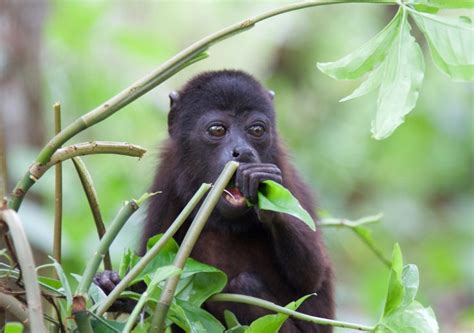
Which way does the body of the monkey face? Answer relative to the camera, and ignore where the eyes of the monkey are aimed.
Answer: toward the camera

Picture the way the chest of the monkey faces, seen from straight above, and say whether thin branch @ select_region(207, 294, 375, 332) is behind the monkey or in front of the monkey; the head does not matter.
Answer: in front

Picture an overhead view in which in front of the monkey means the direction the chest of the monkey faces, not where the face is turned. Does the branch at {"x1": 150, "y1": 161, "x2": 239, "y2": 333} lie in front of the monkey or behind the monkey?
in front

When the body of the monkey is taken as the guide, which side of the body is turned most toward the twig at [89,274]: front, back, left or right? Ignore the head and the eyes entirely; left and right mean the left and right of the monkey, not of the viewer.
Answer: right

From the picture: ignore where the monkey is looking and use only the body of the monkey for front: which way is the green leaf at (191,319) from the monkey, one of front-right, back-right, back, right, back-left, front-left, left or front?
front

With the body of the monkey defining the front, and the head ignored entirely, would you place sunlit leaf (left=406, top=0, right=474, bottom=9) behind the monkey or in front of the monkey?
in front

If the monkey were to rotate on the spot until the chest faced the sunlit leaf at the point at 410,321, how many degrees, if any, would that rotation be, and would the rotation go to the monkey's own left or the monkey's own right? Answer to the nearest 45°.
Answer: approximately 90° to the monkey's own left

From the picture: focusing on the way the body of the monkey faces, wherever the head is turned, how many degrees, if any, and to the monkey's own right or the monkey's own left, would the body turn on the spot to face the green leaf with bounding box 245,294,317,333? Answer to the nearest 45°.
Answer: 0° — it already faces it

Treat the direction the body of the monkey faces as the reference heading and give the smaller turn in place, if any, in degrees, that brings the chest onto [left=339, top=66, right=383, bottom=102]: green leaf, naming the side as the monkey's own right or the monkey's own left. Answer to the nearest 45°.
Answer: approximately 90° to the monkey's own left
